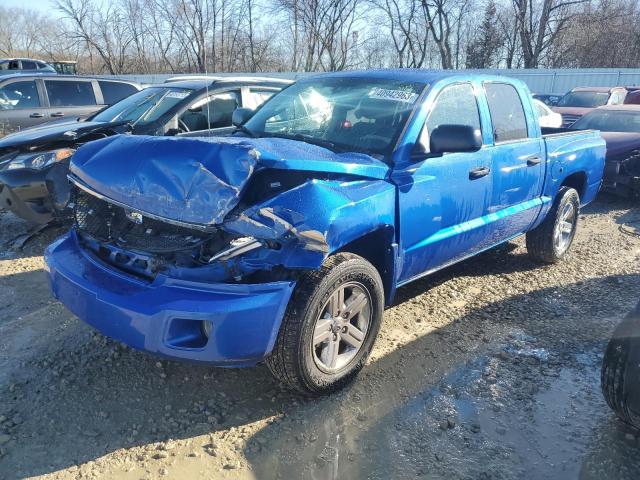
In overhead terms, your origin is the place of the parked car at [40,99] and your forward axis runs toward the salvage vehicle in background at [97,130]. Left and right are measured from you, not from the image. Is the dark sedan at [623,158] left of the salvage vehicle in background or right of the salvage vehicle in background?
left

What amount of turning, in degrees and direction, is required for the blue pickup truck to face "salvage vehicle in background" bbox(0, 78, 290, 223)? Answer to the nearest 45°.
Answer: approximately 90° to its right

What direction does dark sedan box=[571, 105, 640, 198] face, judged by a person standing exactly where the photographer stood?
facing the viewer and to the left of the viewer

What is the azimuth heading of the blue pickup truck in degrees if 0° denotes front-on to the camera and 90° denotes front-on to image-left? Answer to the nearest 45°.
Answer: approximately 45°

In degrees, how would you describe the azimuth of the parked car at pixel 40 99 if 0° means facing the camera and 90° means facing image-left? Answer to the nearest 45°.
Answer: approximately 90°

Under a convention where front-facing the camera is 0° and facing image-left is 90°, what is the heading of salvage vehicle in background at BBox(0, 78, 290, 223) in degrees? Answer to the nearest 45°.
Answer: approximately 45°

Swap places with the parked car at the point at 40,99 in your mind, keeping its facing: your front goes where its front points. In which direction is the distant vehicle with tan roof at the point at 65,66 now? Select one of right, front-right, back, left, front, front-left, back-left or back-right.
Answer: right

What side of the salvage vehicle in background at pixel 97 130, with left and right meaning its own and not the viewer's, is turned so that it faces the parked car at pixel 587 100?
back

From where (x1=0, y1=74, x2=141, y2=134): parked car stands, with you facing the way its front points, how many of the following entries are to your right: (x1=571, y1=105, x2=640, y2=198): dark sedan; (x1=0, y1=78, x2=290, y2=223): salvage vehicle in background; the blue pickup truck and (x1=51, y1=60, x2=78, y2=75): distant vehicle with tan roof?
1

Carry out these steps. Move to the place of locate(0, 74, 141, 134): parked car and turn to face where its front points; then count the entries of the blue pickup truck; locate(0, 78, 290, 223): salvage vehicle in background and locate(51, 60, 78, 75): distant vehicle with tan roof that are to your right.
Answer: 1

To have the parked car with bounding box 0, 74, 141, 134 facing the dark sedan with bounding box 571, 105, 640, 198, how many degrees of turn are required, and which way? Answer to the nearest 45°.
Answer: approximately 135° to its left

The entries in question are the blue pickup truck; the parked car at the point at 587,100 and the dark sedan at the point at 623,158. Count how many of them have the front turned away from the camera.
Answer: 0

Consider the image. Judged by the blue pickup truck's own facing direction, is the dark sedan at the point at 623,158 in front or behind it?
behind
